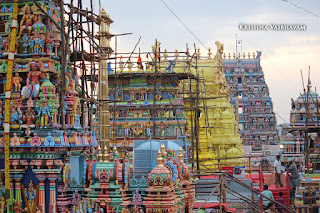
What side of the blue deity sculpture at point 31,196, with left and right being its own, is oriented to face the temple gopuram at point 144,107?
back

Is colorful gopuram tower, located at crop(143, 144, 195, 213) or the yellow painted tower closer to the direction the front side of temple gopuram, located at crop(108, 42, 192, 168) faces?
the colorful gopuram tower

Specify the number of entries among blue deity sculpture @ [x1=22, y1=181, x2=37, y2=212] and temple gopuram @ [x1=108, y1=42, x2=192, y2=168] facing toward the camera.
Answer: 2

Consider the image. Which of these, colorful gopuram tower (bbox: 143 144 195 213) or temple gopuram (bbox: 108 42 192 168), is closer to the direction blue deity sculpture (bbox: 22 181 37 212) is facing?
the colorful gopuram tower

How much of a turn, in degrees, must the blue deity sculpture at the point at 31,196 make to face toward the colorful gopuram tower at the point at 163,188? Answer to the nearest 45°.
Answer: approximately 90° to its left

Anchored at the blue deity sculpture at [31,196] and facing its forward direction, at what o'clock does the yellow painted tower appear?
The yellow painted tower is roughly at 7 o'clock from the blue deity sculpture.

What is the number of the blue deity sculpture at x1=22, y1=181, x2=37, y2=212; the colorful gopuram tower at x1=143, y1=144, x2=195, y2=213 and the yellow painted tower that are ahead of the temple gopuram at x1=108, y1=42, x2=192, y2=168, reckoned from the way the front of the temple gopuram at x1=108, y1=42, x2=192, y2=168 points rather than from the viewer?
2

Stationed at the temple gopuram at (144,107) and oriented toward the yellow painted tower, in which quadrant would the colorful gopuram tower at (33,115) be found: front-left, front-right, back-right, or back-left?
back-right

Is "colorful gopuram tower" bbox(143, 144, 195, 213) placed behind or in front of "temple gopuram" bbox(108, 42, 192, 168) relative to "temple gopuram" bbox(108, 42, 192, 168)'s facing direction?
in front

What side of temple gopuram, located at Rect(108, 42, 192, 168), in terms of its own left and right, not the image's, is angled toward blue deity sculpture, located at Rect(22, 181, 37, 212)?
front

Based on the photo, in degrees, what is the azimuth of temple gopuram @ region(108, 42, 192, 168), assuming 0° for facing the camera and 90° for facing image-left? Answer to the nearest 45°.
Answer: approximately 0°
